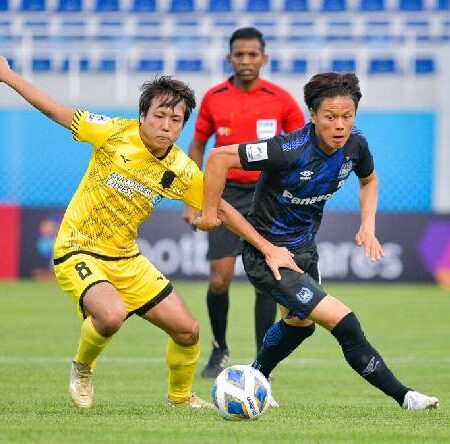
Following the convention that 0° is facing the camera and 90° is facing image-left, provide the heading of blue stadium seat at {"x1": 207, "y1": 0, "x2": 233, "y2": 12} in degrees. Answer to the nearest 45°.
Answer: approximately 0°

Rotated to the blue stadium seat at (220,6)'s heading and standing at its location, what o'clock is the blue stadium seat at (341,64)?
the blue stadium seat at (341,64) is roughly at 10 o'clock from the blue stadium seat at (220,6).

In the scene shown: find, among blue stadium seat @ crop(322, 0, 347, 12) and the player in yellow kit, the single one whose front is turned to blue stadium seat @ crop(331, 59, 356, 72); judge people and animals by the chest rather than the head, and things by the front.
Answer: blue stadium seat @ crop(322, 0, 347, 12)

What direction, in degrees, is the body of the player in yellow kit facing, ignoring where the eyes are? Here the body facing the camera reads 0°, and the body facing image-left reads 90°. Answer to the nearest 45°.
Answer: approximately 0°

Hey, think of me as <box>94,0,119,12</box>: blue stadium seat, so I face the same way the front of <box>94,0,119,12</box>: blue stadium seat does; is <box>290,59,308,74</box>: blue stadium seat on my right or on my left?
on my left

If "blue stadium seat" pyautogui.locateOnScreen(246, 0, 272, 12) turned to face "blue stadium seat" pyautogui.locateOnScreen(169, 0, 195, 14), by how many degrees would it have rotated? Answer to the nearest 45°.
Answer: approximately 90° to its right

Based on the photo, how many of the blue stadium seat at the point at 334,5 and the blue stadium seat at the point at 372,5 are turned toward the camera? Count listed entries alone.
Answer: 2

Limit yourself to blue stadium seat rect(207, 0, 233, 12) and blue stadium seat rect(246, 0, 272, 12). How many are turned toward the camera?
2

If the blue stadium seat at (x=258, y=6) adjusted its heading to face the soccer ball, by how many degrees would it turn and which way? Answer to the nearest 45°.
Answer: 0° — it already faces it
